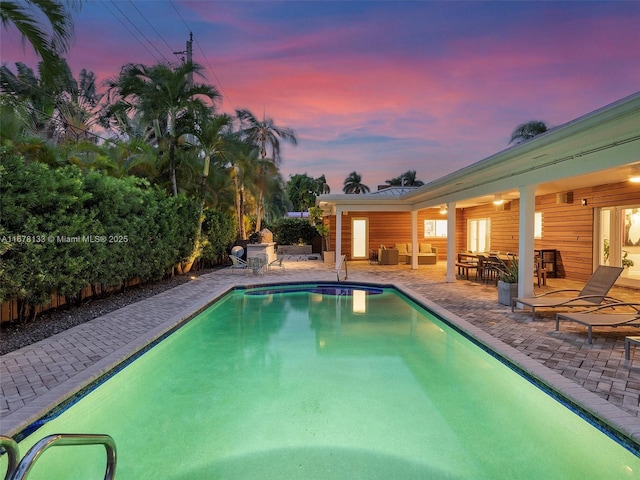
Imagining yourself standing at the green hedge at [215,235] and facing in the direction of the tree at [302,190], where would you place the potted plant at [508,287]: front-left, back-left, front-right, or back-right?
back-right

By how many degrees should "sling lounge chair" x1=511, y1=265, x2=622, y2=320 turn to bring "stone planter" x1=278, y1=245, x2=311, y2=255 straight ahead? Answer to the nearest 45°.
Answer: approximately 90° to its right

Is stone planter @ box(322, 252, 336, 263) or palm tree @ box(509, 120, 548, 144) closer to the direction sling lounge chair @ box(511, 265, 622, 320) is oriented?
the stone planter

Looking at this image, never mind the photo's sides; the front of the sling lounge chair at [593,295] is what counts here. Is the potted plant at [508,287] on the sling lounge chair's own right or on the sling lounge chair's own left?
on the sling lounge chair's own right

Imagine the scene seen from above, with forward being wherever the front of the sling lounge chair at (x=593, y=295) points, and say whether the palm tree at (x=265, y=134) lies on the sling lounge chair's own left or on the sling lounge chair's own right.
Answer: on the sling lounge chair's own right

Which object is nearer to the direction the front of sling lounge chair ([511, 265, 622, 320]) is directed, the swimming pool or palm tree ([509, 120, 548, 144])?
the swimming pool

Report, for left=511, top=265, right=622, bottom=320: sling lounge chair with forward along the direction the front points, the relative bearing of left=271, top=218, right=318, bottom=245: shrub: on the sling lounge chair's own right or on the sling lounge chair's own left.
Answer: on the sling lounge chair's own right

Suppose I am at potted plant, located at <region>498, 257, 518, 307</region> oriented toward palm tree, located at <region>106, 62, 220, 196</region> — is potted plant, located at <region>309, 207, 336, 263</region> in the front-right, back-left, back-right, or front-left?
front-right

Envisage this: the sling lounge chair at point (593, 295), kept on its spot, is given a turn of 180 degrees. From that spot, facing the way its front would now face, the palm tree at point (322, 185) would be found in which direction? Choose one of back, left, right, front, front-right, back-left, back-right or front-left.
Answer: left

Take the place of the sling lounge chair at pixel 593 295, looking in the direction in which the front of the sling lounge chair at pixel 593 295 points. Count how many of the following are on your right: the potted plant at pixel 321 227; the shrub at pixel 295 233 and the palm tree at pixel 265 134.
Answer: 3

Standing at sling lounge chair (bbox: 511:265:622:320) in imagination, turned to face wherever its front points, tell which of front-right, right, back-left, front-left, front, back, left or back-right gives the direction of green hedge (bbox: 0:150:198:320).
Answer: front

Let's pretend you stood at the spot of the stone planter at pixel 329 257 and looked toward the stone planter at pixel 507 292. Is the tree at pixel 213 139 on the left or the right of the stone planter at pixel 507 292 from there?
right

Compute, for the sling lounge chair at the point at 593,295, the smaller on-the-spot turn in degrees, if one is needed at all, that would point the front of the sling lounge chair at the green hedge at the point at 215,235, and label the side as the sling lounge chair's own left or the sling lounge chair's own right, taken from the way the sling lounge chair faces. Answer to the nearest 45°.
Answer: approximately 45° to the sling lounge chair's own right

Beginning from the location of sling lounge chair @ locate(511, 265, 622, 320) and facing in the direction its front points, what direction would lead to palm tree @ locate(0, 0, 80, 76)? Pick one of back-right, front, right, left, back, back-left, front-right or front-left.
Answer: front

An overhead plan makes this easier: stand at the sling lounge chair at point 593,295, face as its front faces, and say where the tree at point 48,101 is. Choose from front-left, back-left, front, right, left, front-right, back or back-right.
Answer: front-right

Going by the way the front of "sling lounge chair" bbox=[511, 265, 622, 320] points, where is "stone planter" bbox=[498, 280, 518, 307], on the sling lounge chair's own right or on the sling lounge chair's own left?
on the sling lounge chair's own right
